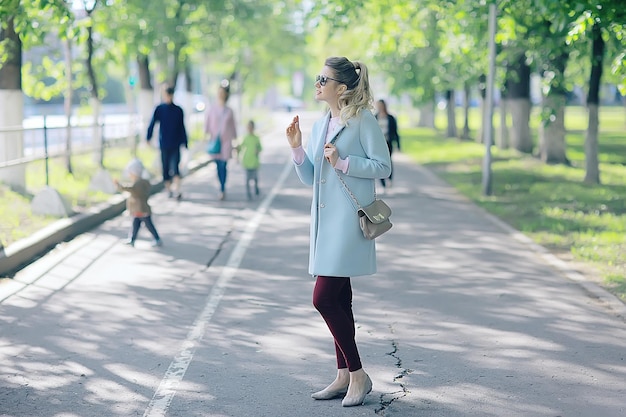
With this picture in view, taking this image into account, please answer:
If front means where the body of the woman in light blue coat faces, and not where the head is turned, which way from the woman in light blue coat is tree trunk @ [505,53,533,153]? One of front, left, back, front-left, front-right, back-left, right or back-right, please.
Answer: back-right

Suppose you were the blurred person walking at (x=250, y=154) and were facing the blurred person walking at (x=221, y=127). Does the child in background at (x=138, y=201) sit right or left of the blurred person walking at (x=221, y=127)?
left

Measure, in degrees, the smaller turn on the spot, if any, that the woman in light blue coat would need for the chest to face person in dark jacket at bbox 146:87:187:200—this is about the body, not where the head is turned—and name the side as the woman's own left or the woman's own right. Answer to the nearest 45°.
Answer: approximately 135° to the woman's own right

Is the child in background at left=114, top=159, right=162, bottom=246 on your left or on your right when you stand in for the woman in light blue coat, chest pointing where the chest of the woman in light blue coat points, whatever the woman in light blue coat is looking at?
on your right

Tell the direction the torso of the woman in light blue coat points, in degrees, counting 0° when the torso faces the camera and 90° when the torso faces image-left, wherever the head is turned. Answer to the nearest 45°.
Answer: approximately 45°

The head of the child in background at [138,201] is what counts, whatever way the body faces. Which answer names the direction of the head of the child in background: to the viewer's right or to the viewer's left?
to the viewer's left

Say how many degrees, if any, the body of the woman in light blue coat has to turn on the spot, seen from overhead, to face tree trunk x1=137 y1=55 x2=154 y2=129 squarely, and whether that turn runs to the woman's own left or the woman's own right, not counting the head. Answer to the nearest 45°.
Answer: approximately 135° to the woman's own right

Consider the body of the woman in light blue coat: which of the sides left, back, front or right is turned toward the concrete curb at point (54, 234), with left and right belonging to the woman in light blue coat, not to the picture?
right

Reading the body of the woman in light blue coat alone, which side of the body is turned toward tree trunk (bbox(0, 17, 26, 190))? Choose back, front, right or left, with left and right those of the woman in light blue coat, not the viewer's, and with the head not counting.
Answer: right
